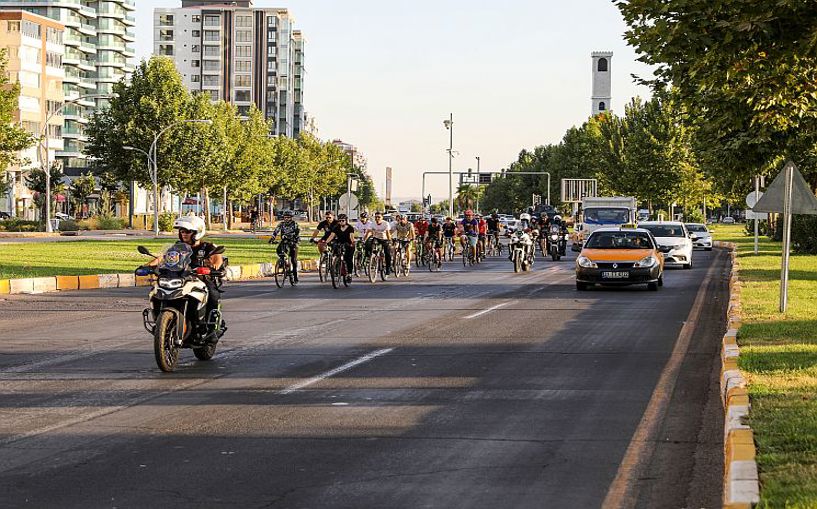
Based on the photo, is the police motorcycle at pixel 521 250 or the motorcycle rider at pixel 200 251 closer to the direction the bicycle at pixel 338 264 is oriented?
the motorcycle rider

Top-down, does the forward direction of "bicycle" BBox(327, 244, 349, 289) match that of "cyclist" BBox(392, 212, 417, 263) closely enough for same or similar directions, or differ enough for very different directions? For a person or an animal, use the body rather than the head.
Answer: same or similar directions

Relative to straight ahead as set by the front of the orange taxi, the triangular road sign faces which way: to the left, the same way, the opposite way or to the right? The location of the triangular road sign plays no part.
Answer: the opposite way

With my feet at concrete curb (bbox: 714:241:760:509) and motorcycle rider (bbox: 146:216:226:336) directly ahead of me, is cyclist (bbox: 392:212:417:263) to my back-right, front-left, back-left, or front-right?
front-right

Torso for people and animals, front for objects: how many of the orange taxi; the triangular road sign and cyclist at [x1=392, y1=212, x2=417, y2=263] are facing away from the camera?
1

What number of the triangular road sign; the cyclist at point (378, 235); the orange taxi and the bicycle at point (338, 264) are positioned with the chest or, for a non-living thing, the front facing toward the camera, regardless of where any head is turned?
3

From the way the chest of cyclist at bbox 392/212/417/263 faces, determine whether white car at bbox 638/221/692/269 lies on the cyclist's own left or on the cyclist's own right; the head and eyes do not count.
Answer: on the cyclist's own left

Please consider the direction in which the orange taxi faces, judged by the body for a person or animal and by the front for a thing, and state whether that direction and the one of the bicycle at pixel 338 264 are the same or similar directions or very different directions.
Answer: same or similar directions

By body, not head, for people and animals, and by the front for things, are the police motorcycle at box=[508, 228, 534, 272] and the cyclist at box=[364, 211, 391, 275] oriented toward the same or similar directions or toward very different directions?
same or similar directions

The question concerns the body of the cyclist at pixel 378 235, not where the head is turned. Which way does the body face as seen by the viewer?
toward the camera

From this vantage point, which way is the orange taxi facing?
toward the camera

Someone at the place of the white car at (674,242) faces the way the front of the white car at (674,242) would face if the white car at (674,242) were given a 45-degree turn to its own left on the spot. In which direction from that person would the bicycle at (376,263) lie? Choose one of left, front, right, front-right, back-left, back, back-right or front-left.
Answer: right

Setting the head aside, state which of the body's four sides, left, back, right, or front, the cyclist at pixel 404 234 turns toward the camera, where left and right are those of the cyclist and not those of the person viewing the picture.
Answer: front

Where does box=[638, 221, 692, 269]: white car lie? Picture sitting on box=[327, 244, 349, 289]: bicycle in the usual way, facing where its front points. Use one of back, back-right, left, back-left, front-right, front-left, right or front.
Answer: back-left

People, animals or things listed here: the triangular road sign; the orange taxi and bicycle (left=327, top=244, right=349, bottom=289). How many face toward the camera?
2

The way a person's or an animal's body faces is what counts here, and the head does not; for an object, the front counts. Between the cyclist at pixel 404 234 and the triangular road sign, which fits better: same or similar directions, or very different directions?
very different directions
